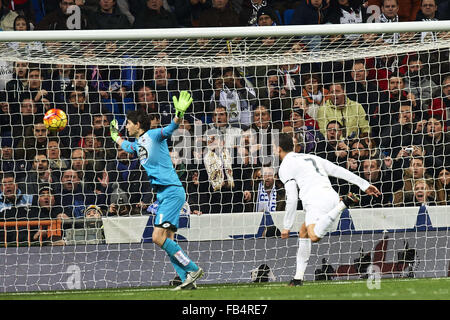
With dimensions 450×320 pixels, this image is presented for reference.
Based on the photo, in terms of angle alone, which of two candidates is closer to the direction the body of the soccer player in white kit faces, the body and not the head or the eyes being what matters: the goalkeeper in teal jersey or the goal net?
the goal net

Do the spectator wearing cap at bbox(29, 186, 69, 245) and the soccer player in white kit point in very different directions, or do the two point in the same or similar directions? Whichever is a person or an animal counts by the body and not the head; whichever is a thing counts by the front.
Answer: very different directions

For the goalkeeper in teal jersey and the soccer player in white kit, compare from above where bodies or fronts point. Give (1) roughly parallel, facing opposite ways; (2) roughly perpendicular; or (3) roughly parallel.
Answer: roughly perpendicular

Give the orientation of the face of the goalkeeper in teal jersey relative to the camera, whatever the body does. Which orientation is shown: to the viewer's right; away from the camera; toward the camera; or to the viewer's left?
to the viewer's left

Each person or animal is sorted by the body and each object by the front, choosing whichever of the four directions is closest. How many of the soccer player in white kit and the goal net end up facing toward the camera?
1

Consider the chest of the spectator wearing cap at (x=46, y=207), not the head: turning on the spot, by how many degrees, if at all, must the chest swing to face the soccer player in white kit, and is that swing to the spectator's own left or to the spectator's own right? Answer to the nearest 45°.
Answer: approximately 45° to the spectator's own left

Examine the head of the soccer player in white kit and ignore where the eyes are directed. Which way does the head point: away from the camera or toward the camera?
away from the camera

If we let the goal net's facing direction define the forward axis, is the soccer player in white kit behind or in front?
in front

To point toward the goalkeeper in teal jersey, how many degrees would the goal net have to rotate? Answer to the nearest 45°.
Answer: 0° — it already faces them

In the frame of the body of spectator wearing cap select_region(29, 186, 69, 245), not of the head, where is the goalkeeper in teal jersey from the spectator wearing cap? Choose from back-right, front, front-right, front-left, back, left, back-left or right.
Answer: front-left
